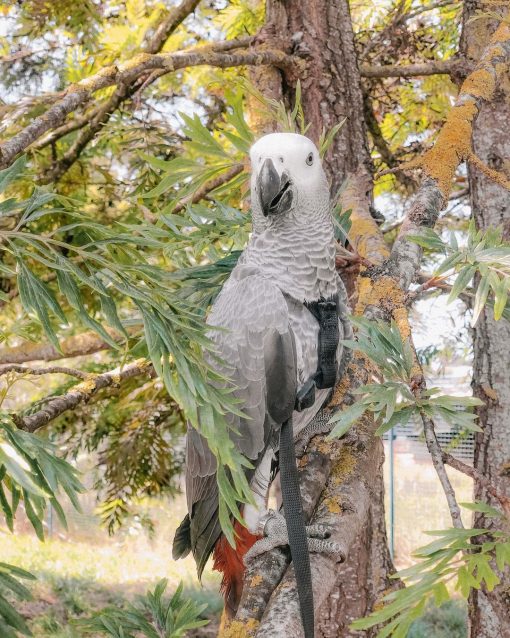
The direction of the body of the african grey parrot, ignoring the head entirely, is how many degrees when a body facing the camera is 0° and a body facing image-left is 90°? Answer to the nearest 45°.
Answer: approximately 315°

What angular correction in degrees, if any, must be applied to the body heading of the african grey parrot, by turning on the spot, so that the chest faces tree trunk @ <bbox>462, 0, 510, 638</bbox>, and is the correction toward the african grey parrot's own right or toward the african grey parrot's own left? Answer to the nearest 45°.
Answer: approximately 90° to the african grey parrot's own left
